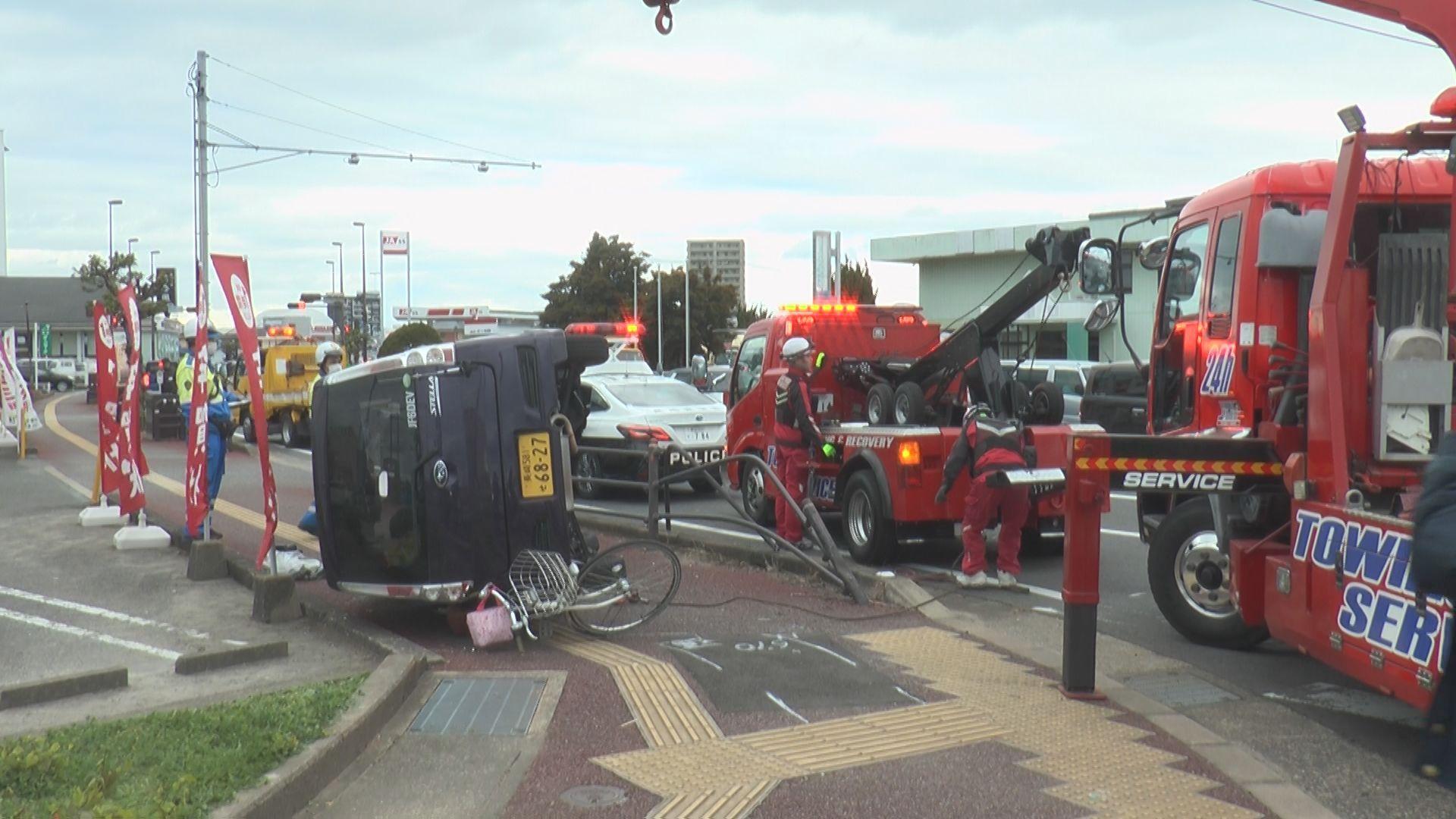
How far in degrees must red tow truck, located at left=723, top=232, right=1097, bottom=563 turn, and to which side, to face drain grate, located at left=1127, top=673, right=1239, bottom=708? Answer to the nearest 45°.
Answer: approximately 135° to its left

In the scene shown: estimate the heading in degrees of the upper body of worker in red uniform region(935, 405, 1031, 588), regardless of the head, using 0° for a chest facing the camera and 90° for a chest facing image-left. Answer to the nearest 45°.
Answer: approximately 180°

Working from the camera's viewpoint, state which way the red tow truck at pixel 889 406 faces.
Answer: facing away from the viewer and to the left of the viewer

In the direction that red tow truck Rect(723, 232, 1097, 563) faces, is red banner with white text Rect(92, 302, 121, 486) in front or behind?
in front

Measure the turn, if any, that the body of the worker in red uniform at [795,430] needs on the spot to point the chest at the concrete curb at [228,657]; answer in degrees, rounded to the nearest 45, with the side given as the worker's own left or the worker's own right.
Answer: approximately 135° to the worker's own right

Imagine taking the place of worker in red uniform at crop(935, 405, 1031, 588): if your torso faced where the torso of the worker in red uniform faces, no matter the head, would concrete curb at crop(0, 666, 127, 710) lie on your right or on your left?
on your left

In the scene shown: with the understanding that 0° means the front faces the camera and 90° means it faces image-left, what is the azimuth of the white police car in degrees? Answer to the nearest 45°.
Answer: approximately 135°

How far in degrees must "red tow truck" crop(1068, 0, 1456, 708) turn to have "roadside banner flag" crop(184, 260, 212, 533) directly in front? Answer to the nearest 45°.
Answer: approximately 45° to its left

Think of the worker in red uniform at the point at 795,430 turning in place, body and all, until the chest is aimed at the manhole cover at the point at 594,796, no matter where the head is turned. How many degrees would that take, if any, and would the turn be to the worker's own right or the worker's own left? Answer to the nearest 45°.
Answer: approximately 90° to the worker's own right
